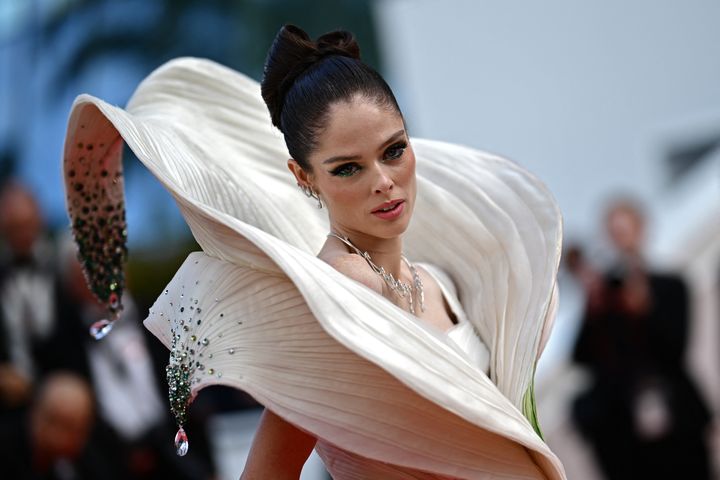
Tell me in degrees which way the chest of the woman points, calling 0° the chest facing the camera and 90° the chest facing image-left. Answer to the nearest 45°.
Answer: approximately 315°

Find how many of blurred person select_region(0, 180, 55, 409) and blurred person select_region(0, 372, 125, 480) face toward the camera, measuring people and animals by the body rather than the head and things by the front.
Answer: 2

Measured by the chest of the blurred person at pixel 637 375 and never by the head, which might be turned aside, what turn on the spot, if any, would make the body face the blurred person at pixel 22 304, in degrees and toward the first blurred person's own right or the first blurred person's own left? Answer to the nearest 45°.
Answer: approximately 45° to the first blurred person's own right

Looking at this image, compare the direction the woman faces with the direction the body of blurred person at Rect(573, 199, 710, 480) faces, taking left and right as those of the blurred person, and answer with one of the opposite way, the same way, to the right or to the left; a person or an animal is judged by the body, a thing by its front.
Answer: to the left

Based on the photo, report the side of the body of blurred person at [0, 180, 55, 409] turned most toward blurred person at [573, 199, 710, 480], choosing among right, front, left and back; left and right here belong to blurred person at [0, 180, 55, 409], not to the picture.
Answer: left

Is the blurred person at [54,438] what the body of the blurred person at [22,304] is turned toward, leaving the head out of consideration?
yes

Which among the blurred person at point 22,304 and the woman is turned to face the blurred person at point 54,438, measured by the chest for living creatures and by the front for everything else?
the blurred person at point 22,304
